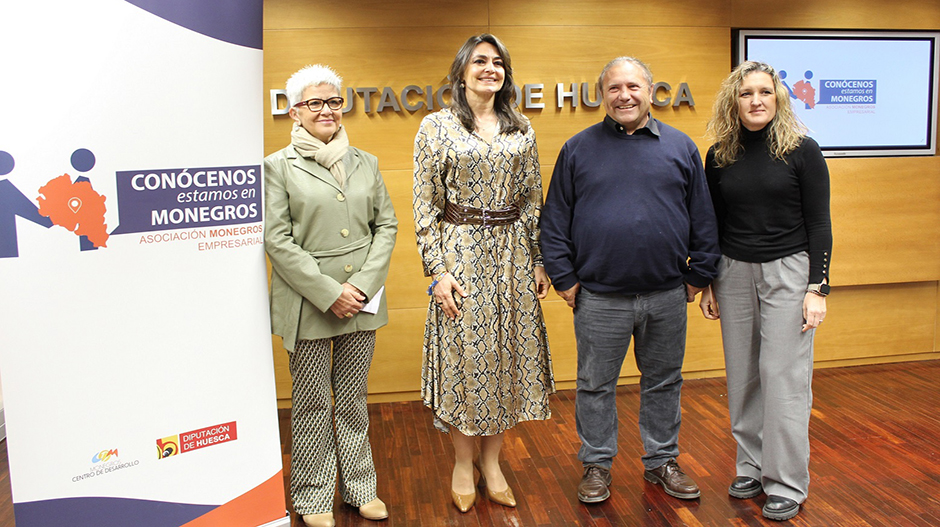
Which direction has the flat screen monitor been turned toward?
toward the camera

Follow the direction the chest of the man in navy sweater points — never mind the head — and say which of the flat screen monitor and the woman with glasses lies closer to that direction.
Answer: the woman with glasses

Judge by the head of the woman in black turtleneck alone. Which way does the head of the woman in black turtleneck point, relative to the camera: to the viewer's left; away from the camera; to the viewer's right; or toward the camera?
toward the camera

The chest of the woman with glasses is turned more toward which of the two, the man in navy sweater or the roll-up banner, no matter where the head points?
the man in navy sweater

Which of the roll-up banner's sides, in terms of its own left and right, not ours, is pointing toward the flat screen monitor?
left

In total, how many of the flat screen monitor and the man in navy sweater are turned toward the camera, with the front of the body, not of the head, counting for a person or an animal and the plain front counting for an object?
2

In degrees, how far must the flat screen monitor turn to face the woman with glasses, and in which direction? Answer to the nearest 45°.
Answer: approximately 45° to its right

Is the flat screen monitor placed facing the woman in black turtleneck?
yes

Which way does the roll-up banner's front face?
toward the camera

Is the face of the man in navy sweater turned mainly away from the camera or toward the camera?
toward the camera

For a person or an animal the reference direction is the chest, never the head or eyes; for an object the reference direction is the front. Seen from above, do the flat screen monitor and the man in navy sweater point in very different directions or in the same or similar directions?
same or similar directions

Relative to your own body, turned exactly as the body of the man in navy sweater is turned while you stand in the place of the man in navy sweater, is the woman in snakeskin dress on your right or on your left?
on your right

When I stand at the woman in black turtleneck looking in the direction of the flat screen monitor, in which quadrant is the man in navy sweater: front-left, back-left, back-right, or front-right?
back-left

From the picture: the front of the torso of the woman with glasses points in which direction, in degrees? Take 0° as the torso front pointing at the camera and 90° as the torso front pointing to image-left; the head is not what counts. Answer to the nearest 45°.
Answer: approximately 315°

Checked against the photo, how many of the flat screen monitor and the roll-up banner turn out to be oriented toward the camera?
2
